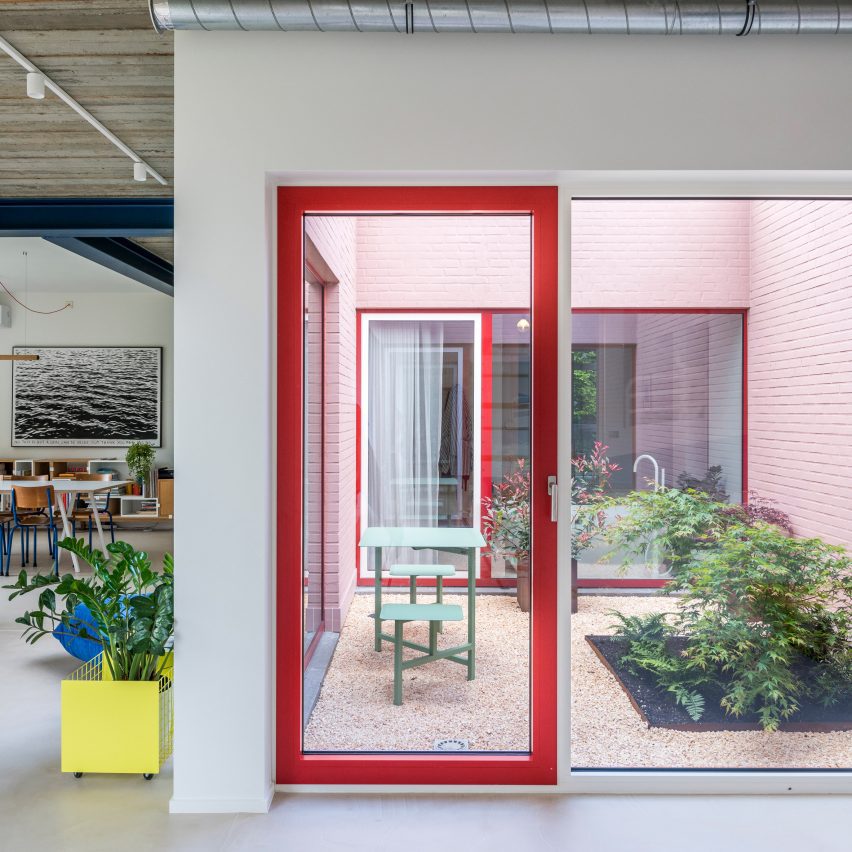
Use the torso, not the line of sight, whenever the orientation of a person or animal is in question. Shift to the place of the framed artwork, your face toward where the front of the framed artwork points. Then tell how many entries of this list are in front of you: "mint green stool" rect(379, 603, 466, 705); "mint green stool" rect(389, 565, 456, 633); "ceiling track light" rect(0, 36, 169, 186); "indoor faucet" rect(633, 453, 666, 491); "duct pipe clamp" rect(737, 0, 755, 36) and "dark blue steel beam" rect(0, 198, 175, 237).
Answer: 6

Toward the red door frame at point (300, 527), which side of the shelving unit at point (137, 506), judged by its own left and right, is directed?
front

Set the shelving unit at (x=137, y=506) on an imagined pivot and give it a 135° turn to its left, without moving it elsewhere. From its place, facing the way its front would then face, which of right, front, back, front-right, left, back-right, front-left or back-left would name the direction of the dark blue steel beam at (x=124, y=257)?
back-right

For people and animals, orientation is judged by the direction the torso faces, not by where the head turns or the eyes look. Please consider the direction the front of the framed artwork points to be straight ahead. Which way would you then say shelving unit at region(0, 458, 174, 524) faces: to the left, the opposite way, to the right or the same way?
the same way

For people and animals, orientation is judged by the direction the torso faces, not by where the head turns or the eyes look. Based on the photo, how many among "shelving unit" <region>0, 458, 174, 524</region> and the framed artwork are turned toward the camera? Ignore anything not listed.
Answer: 2

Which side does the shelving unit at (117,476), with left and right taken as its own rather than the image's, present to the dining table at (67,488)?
front

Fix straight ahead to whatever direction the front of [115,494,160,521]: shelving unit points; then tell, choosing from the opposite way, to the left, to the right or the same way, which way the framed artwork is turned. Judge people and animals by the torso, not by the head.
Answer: the same way

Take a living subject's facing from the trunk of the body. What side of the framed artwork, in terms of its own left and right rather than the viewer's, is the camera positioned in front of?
front

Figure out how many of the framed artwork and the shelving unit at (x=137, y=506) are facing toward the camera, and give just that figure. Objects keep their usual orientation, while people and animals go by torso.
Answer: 2

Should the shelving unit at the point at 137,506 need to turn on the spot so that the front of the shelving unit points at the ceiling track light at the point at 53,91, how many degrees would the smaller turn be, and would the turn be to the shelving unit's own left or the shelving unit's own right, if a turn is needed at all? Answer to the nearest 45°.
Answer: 0° — it already faces it

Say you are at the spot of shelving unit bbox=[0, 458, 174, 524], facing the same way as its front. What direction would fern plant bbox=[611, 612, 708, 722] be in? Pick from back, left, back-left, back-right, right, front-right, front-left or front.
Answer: front

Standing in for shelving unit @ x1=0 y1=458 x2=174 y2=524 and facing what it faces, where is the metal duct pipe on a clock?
The metal duct pipe is roughly at 12 o'clock from the shelving unit.

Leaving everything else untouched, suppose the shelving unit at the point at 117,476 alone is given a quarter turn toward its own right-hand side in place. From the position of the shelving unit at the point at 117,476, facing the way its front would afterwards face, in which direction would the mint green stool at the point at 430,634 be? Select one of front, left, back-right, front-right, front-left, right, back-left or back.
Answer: left

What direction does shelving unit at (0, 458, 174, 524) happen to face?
toward the camera
